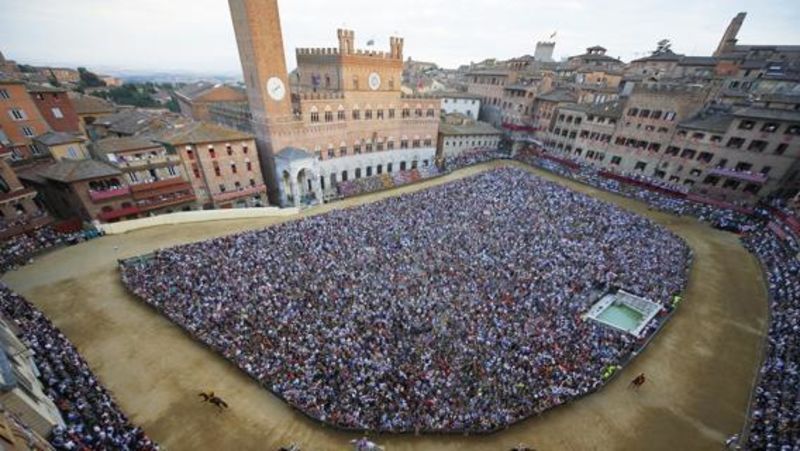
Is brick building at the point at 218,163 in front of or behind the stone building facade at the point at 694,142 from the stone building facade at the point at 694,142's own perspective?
in front

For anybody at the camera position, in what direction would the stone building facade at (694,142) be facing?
facing the viewer and to the left of the viewer

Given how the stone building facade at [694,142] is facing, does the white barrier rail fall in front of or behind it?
in front

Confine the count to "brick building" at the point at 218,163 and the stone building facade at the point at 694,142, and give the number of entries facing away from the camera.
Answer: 0

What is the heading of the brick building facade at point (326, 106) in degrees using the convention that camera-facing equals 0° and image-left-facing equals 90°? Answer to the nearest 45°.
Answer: approximately 315°

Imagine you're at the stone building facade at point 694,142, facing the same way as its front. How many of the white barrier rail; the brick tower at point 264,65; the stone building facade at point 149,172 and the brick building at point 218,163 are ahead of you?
4

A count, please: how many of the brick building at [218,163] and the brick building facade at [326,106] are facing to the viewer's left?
0

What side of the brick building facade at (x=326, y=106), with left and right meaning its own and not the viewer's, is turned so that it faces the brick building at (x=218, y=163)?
right

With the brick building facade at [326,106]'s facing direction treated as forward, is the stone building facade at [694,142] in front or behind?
in front

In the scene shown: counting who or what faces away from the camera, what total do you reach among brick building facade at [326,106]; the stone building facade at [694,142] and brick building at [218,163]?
0

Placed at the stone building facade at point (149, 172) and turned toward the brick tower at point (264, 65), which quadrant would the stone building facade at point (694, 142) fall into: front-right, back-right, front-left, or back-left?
front-right

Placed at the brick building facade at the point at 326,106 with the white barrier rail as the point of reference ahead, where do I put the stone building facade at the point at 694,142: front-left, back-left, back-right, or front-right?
back-left

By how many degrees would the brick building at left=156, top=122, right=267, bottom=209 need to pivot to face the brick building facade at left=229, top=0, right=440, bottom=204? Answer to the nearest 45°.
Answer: approximately 45° to its left

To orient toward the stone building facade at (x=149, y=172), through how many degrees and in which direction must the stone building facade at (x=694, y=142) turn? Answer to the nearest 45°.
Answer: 0° — it already faces it

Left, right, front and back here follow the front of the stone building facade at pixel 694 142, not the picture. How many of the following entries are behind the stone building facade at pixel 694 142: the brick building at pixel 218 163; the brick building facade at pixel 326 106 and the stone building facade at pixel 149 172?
0

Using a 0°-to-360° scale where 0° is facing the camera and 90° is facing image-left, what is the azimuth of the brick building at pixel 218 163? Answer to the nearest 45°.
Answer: approximately 315°
